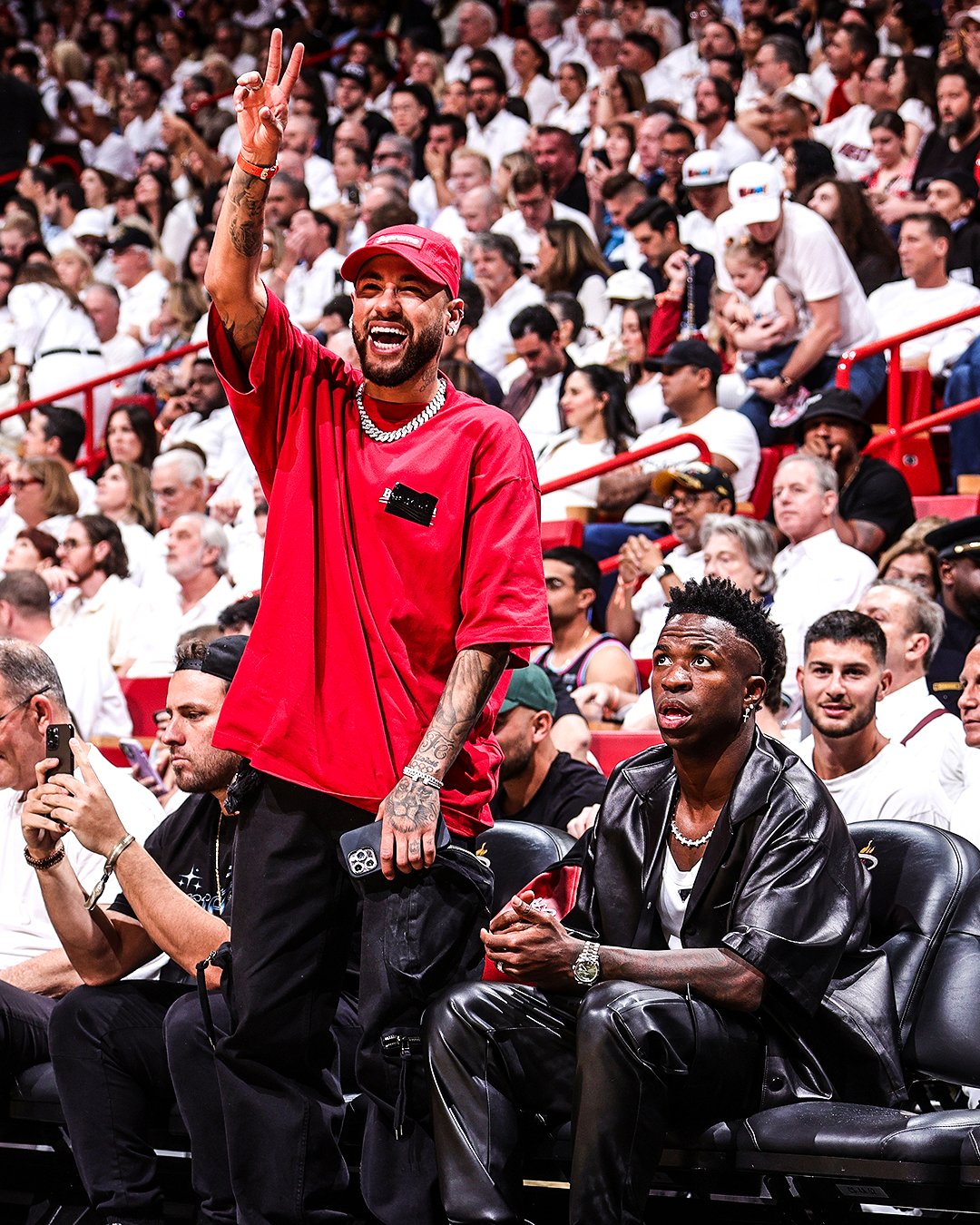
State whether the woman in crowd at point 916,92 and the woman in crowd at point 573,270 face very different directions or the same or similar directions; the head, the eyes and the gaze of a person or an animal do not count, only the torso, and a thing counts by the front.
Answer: same or similar directions

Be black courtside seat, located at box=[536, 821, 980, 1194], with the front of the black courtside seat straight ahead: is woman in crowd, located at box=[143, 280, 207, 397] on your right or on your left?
on your right

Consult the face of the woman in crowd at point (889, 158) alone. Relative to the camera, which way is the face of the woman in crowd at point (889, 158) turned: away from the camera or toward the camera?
toward the camera

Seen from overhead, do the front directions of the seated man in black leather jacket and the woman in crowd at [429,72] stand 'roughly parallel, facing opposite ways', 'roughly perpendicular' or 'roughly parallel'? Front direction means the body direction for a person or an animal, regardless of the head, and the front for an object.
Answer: roughly parallel

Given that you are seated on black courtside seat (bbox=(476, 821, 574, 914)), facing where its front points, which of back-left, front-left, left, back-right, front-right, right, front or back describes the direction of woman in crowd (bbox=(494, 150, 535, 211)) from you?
back-right

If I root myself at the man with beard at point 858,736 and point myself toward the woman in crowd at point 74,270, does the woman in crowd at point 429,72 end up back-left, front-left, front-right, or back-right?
front-right

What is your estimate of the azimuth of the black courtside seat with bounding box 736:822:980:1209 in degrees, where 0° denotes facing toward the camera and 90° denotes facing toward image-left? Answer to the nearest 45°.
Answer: approximately 45°

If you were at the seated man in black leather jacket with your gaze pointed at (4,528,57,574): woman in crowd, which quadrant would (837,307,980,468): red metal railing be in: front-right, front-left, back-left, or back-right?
front-right

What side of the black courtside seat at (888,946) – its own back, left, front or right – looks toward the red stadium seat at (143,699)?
right

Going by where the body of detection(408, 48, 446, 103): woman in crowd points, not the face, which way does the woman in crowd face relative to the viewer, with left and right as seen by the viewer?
facing the viewer and to the left of the viewer

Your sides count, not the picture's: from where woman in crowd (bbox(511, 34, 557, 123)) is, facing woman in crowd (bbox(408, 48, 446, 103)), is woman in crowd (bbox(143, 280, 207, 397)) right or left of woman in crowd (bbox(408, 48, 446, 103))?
left

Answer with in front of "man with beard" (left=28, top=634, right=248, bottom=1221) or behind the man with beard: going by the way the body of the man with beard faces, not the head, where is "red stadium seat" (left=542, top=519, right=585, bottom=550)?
behind

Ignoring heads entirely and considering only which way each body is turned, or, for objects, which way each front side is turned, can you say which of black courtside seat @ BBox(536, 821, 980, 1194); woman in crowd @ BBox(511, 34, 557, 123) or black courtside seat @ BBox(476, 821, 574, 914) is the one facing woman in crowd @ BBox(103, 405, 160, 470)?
woman in crowd @ BBox(511, 34, 557, 123)

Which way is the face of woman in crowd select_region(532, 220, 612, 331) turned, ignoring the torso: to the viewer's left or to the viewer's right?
to the viewer's left

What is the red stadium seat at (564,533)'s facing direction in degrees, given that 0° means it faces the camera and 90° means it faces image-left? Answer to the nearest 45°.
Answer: approximately 45°
